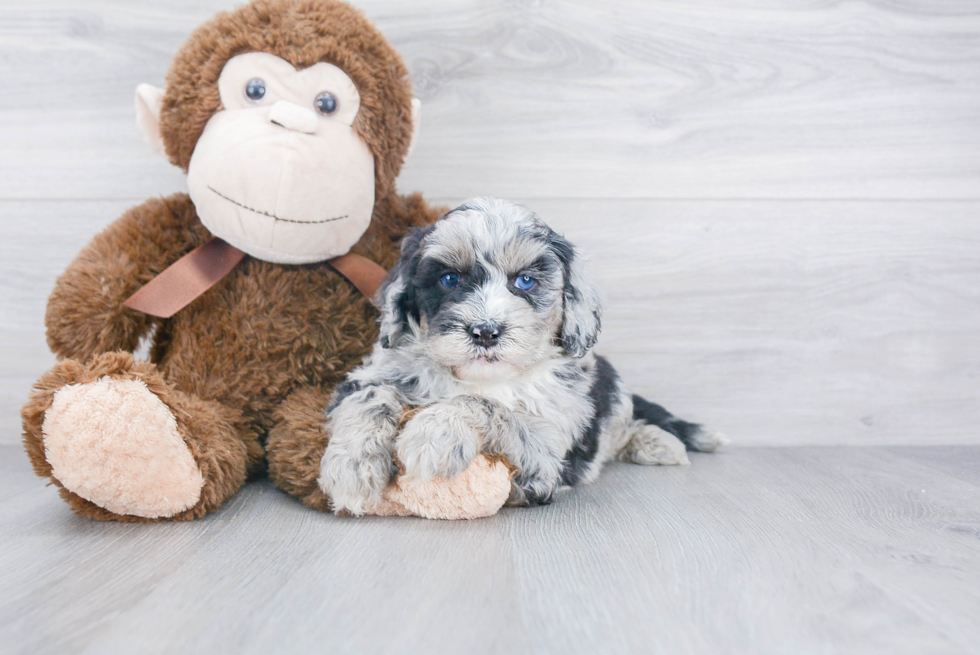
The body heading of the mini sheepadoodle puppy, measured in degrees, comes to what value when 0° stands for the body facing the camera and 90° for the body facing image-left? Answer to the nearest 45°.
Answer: approximately 45°

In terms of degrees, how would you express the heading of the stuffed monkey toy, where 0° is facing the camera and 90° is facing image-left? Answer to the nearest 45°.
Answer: approximately 0°
